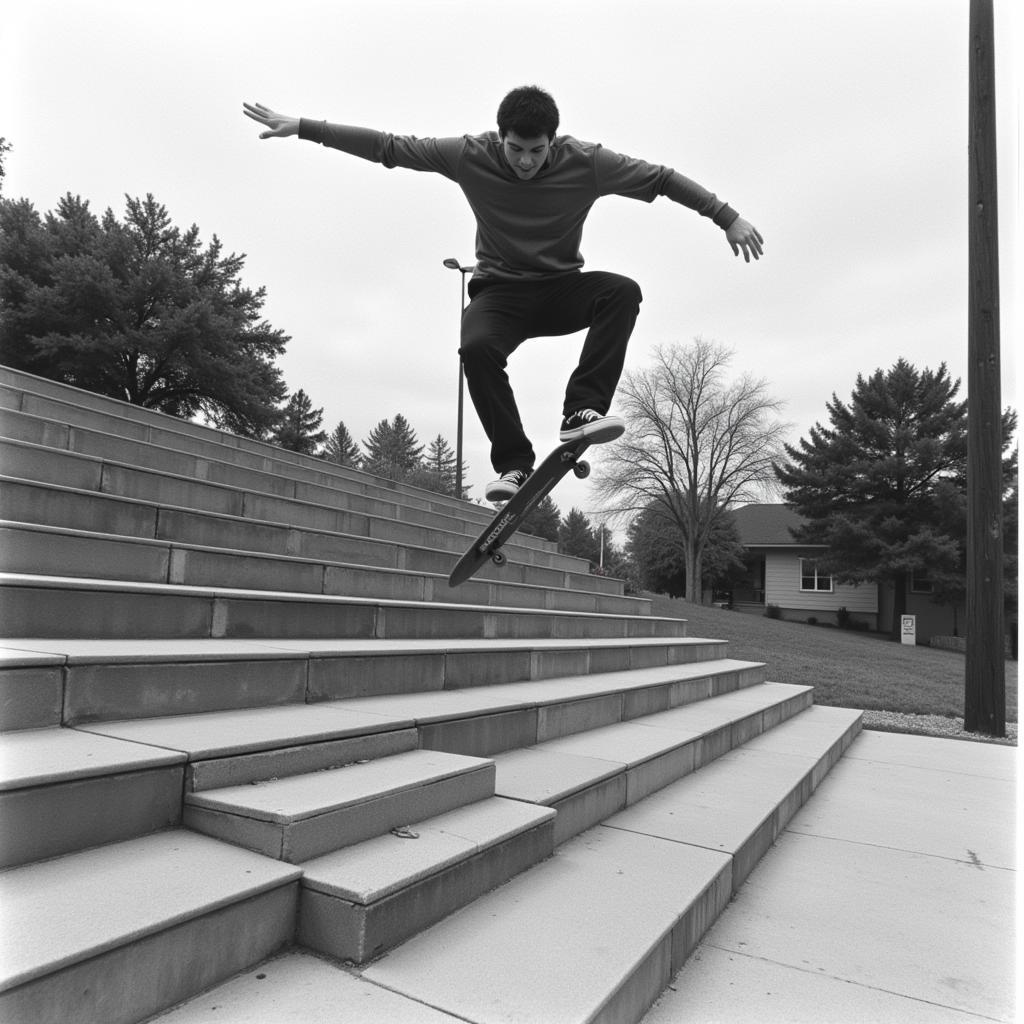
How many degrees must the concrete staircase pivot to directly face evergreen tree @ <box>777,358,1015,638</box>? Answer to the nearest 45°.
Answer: approximately 90° to its left

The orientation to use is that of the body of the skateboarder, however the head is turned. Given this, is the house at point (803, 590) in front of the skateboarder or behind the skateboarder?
behind

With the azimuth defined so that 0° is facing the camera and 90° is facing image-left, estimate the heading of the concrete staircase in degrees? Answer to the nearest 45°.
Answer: approximately 315°

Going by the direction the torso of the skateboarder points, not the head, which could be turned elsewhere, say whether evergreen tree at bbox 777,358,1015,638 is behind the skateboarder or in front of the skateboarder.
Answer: behind

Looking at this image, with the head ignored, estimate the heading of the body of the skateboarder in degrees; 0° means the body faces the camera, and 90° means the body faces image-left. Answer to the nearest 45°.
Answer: approximately 0°

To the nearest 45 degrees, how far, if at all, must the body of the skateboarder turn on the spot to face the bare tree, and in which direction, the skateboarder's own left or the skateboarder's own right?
approximately 180°

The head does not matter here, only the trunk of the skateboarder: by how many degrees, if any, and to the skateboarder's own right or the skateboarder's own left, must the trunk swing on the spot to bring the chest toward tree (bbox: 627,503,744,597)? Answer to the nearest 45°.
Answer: approximately 180°

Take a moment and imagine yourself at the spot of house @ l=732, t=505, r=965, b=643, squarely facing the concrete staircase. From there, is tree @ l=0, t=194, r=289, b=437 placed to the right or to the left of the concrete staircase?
right

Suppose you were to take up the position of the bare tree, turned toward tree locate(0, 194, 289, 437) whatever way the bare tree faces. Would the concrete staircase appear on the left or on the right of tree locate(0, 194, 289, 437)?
left

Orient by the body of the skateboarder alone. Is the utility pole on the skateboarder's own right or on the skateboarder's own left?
on the skateboarder's own left
